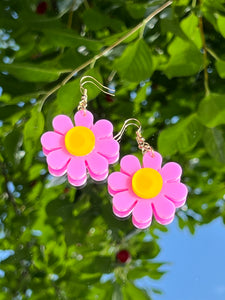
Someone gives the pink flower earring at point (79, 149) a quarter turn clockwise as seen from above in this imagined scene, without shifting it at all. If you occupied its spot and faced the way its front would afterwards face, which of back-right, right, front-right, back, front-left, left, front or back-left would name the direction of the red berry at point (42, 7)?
right

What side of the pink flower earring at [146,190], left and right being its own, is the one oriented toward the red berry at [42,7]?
back

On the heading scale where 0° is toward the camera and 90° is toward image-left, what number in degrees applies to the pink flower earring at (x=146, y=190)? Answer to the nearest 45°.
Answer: approximately 0°

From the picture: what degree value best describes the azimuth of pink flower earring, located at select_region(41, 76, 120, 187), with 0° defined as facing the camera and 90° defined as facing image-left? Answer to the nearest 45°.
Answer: approximately 0°

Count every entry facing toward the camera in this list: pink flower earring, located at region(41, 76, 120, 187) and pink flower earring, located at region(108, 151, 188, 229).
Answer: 2
